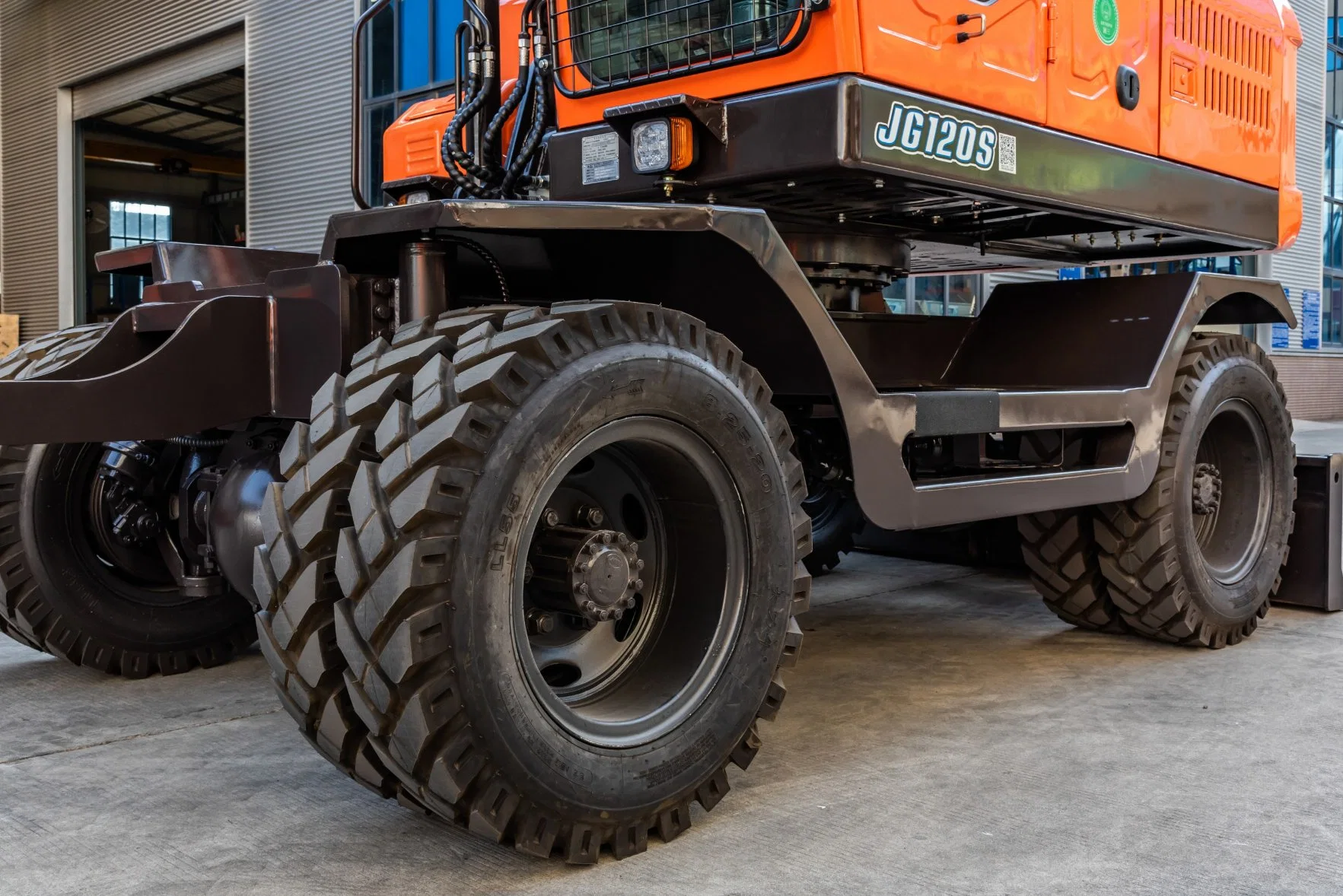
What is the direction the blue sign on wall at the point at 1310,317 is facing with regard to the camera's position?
facing the viewer

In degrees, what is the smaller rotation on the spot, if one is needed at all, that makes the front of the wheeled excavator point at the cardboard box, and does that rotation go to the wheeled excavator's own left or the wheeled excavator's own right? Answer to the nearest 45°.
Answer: approximately 90° to the wheeled excavator's own right

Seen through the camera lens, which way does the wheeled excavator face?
facing the viewer and to the left of the viewer

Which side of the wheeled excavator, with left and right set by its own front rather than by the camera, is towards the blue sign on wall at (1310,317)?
back

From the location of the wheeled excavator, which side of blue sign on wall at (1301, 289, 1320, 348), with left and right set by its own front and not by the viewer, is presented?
front

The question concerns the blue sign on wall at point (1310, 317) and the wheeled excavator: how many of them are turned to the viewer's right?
0

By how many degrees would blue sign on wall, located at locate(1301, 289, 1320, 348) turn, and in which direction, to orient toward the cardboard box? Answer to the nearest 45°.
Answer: approximately 45° to its right
